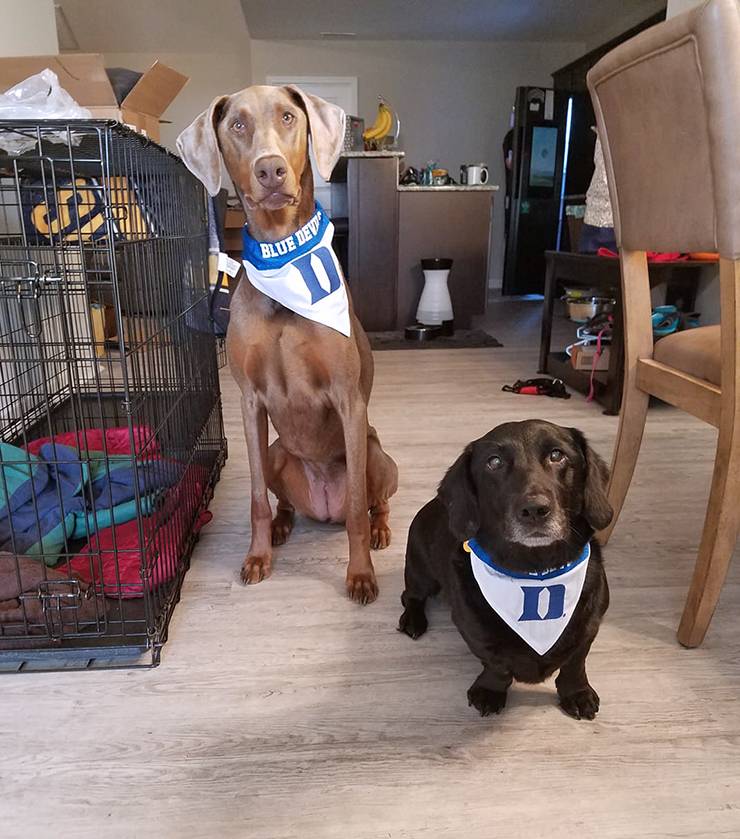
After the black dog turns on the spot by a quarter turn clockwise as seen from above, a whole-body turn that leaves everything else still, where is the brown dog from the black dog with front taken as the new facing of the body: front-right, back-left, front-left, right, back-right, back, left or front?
right

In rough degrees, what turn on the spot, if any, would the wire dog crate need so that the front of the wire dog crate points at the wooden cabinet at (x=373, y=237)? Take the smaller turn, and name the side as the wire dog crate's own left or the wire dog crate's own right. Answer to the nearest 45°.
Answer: approximately 135° to the wire dog crate's own left

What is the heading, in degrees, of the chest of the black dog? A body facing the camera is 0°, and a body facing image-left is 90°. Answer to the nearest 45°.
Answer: approximately 315°

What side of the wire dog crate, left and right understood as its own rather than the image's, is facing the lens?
front

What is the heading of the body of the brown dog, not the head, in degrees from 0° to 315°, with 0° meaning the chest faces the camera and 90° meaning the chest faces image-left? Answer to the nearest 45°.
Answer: approximately 0°

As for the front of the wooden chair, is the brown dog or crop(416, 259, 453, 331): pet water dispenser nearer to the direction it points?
the pet water dispenser

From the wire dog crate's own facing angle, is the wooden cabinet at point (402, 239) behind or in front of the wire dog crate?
behind
